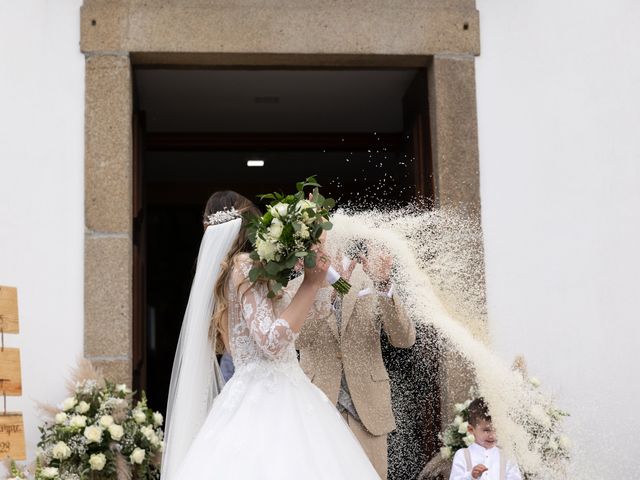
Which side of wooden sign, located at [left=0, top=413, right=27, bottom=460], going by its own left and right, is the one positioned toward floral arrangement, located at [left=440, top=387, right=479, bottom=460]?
left

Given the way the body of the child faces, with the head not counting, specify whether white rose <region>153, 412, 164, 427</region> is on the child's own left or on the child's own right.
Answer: on the child's own right

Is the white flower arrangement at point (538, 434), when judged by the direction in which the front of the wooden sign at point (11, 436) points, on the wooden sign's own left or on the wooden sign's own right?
on the wooden sign's own left

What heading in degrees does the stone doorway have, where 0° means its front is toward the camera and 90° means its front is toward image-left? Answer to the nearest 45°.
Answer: approximately 0°

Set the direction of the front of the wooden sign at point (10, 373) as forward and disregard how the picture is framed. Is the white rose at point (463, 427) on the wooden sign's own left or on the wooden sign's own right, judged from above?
on the wooden sign's own left
